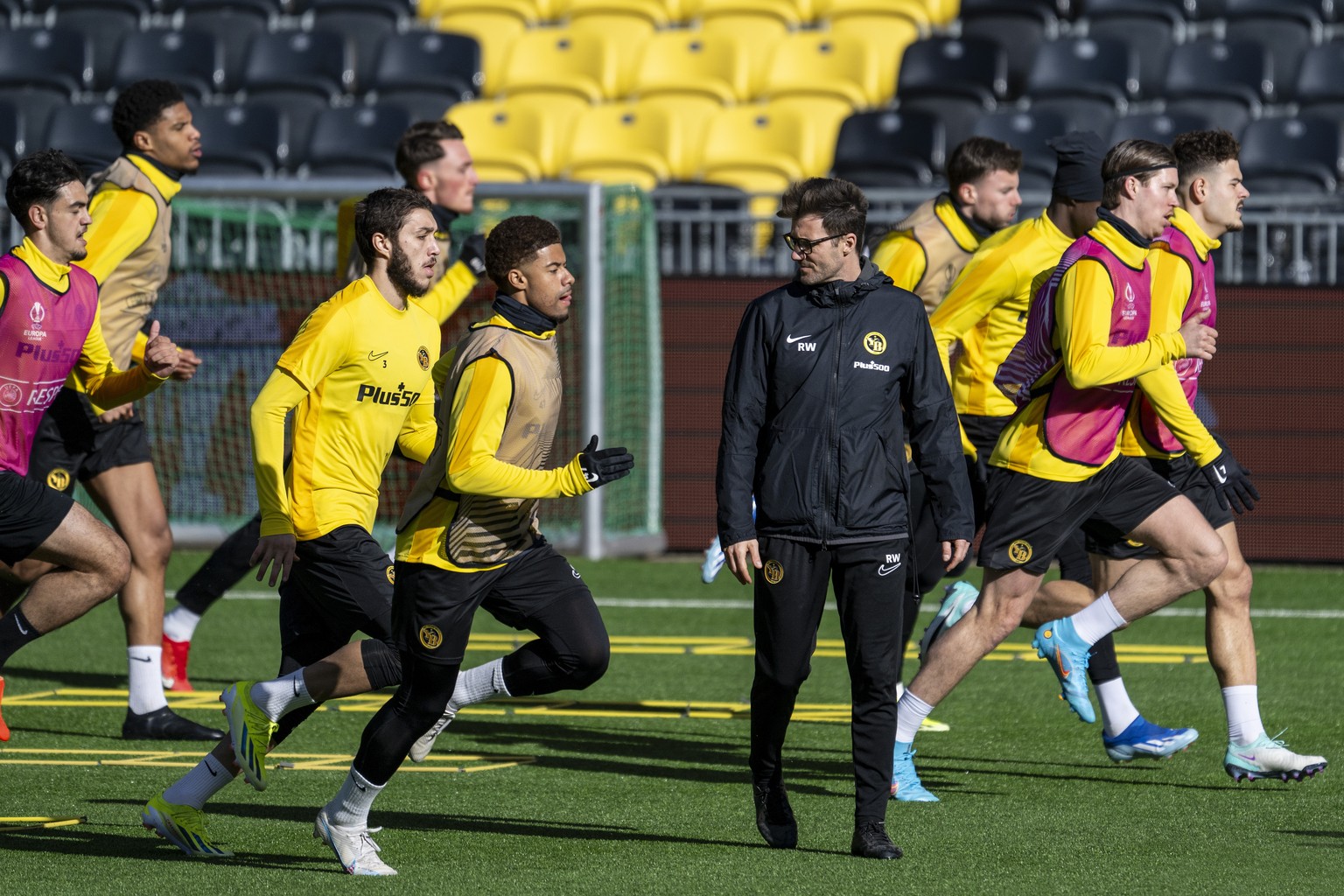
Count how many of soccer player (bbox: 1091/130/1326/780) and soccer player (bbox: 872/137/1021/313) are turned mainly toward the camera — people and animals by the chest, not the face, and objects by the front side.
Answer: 0

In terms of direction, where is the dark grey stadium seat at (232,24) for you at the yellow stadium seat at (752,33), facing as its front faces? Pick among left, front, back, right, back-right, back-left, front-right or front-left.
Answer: right

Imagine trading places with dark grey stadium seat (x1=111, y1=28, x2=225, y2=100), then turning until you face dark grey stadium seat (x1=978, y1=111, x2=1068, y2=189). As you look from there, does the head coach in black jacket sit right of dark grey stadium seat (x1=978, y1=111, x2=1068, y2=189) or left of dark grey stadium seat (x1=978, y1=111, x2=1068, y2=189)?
right

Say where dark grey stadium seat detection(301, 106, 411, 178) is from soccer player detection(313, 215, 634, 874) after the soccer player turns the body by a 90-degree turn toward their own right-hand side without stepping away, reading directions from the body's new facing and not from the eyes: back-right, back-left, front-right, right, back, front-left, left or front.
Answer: back

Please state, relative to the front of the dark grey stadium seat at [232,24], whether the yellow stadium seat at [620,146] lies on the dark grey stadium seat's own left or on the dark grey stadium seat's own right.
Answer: on the dark grey stadium seat's own left

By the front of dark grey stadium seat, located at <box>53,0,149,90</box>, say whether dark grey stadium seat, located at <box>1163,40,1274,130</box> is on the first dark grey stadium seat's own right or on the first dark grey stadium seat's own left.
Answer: on the first dark grey stadium seat's own left

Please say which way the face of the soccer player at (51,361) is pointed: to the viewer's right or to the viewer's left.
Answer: to the viewer's right

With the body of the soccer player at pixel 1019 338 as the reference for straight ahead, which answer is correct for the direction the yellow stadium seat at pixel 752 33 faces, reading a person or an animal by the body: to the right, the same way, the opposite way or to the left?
to the right

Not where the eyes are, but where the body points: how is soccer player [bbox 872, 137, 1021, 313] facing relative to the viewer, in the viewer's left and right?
facing to the right of the viewer

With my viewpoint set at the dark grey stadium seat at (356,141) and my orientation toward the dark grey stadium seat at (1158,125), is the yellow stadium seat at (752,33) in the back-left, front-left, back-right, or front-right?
front-left

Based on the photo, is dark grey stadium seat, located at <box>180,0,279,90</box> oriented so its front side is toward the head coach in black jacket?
yes

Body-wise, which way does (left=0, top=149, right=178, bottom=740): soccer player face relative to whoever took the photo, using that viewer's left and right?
facing the viewer and to the right of the viewer

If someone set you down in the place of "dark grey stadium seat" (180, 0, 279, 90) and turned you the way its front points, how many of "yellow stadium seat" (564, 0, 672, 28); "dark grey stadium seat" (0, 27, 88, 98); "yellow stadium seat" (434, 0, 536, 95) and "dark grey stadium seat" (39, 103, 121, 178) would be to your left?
2

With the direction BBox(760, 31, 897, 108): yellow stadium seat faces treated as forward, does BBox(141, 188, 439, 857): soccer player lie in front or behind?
in front

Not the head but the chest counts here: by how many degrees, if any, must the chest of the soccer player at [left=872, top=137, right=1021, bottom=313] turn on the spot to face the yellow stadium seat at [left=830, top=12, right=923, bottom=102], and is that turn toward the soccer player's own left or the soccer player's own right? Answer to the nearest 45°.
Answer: approximately 90° to the soccer player's own left

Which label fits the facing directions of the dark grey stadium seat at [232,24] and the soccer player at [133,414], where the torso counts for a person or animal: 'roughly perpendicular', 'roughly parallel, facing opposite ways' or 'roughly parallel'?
roughly perpendicular

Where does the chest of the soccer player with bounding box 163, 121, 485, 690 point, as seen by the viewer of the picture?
to the viewer's right

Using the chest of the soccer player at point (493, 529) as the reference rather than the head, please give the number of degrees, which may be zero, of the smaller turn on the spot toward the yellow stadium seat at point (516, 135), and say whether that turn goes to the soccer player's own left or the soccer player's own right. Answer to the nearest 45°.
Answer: approximately 90° to the soccer player's own left

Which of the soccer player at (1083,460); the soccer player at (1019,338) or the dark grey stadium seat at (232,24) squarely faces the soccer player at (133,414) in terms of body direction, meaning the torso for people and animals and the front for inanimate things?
the dark grey stadium seat

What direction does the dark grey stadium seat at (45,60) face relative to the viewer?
toward the camera

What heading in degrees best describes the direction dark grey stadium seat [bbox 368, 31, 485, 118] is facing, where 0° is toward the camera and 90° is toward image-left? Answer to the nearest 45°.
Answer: approximately 0°

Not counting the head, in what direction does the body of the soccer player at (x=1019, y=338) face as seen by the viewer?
to the viewer's right
